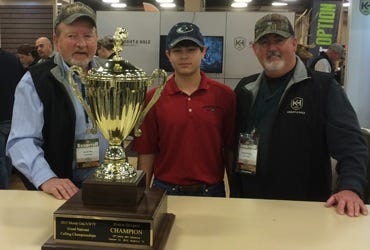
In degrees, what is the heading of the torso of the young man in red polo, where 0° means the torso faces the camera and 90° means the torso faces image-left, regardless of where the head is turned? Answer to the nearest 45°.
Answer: approximately 0°

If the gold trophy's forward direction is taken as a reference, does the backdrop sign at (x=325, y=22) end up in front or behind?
behind

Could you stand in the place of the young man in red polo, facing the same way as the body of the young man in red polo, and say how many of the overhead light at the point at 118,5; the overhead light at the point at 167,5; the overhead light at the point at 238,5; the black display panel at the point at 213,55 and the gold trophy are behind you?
4

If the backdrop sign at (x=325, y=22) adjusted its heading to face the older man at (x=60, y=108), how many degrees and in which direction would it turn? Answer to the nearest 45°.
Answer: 0° — it already faces them

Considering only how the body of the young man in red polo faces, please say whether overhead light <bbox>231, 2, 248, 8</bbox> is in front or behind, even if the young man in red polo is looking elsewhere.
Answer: behind

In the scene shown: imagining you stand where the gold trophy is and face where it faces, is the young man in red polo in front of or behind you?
behind

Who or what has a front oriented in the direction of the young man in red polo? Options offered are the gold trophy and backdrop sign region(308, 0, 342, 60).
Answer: the backdrop sign
